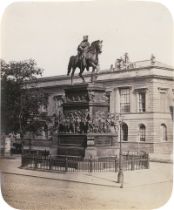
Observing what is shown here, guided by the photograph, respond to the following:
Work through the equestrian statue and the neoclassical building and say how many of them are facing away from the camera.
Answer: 0

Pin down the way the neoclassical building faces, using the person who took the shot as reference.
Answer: facing the viewer and to the left of the viewer

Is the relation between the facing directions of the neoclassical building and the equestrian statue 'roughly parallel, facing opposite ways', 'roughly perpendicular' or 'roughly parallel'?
roughly perpendicular
